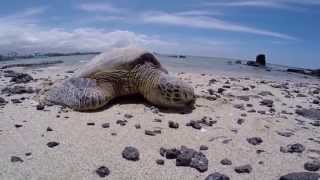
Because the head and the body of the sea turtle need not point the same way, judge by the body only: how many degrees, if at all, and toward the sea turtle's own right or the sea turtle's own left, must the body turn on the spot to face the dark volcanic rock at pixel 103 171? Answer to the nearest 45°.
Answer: approximately 45° to the sea turtle's own right

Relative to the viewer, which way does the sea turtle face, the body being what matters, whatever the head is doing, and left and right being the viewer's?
facing the viewer and to the right of the viewer

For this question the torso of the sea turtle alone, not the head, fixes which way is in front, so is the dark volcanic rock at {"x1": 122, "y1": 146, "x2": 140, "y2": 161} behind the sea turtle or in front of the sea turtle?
in front

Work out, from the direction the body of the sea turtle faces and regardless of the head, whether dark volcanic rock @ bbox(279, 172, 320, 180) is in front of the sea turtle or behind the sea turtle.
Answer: in front

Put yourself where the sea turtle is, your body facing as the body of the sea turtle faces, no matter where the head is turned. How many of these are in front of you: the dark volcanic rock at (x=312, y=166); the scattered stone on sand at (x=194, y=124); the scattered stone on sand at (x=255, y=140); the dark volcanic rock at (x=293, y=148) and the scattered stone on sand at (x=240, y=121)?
5

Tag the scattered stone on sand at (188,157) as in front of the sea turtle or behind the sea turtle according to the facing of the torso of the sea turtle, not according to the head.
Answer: in front

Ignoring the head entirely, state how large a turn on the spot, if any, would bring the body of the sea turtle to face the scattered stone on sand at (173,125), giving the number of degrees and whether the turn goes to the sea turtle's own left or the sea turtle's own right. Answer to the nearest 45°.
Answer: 0° — it already faces it

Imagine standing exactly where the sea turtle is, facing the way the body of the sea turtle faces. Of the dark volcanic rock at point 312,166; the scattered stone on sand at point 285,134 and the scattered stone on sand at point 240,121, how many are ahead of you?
3

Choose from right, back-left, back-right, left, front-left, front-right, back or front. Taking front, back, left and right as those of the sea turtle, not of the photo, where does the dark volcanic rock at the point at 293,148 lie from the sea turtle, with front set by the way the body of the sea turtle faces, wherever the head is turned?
front

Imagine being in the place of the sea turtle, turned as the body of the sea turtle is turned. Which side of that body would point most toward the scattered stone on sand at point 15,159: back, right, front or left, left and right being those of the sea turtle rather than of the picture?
right

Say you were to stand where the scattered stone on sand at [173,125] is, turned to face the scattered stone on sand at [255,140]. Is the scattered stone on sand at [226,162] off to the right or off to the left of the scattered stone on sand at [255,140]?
right

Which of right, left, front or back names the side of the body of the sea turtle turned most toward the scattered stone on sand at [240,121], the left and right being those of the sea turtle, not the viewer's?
front
